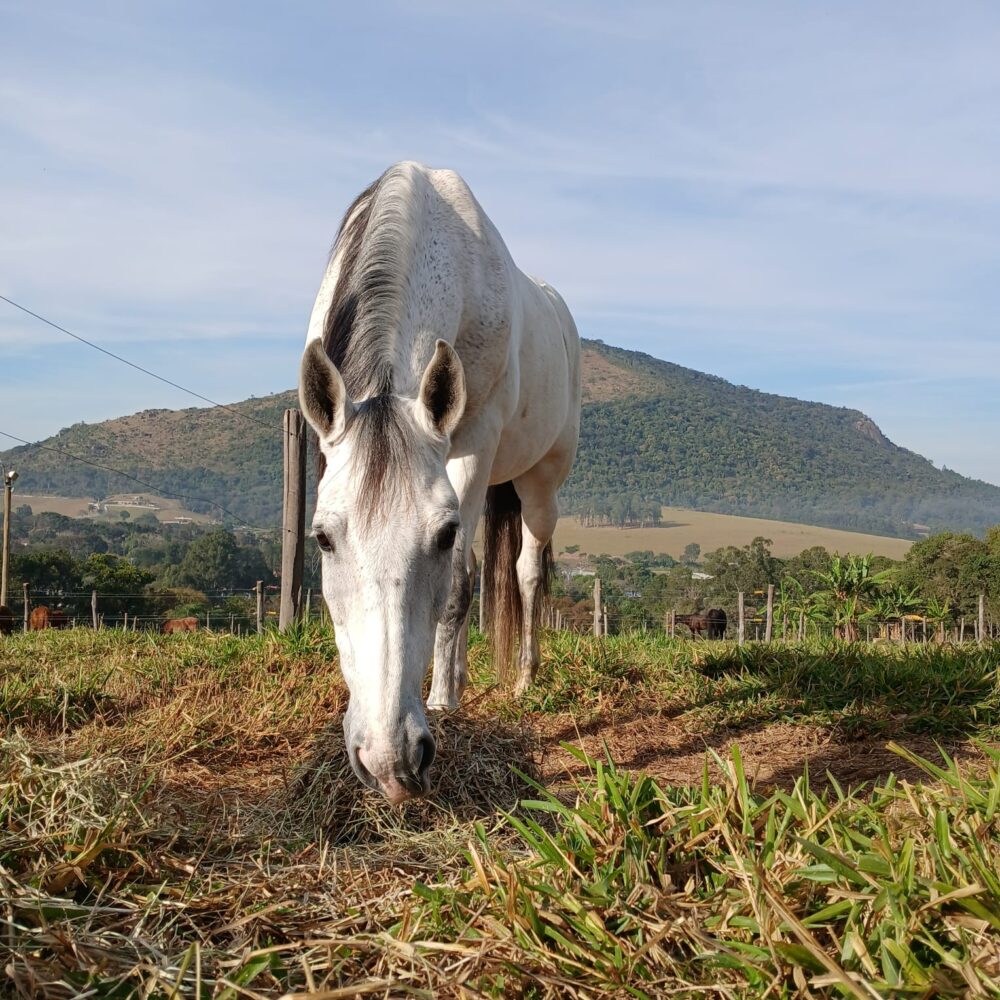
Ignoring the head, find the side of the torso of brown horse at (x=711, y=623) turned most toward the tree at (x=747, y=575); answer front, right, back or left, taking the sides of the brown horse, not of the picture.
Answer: right

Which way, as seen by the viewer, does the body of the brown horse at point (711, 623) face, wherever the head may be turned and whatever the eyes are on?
to the viewer's left

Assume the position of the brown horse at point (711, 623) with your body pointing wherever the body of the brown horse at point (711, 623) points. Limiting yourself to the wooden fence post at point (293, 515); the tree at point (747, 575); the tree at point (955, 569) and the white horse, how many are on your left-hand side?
2

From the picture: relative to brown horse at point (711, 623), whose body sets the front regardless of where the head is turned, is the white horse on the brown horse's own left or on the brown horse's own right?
on the brown horse's own left

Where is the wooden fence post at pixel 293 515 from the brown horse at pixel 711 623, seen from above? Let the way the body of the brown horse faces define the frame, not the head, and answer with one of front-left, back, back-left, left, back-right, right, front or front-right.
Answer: left

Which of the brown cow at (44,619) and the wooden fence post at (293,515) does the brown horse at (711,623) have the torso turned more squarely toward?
the brown cow
